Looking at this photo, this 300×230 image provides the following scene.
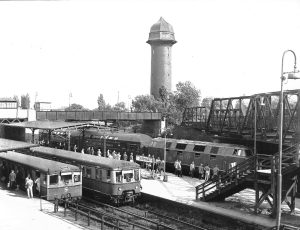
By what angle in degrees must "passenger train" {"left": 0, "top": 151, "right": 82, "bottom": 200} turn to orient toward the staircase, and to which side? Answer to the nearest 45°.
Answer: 0° — it already faces it

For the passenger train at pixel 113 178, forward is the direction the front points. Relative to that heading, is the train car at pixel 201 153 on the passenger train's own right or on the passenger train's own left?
on the passenger train's own left

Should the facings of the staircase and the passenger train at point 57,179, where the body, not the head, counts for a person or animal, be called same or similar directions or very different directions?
very different directions

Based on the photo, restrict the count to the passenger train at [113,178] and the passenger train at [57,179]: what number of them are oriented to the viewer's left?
0

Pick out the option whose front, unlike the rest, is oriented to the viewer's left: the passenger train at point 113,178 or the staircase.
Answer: the staircase

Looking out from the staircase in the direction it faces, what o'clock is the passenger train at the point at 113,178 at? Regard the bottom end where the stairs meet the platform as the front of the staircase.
The passenger train is roughly at 12 o'clock from the staircase.

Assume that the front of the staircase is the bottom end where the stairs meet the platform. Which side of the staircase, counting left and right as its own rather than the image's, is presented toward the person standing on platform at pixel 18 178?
front

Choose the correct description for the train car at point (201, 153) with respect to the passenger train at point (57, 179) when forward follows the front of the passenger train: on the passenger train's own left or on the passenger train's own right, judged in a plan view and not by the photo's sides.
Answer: on the passenger train's own left

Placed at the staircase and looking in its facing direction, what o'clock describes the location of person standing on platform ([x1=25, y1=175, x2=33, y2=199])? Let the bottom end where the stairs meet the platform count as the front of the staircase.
The person standing on platform is roughly at 12 o'clock from the staircase.

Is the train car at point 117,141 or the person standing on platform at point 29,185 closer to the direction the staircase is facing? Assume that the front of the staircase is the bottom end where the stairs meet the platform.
the person standing on platform

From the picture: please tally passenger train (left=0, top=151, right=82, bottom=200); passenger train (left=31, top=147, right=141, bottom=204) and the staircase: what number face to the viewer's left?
1

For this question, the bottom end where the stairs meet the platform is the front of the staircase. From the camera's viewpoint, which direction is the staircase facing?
to the viewer's left

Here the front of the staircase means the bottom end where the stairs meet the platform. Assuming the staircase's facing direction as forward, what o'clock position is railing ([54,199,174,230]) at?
The railing is roughly at 11 o'clock from the staircase.

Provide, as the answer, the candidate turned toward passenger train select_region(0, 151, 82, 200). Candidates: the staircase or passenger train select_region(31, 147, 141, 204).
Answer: the staircase
